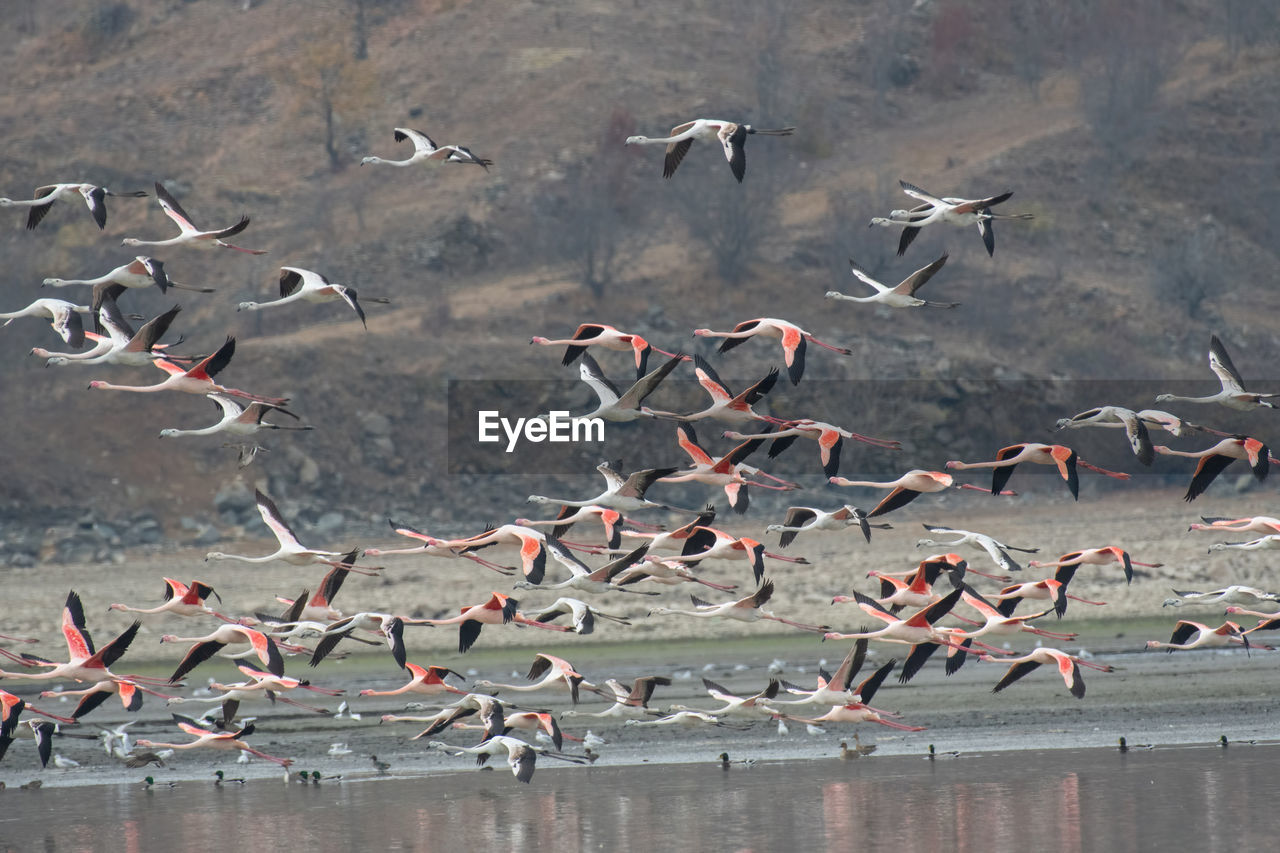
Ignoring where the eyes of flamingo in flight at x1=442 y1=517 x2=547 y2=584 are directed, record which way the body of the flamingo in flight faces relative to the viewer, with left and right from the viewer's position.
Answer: facing to the left of the viewer

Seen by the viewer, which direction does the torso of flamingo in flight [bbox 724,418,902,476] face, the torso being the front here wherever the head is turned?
to the viewer's left

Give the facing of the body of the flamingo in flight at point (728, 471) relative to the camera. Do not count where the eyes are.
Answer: to the viewer's left

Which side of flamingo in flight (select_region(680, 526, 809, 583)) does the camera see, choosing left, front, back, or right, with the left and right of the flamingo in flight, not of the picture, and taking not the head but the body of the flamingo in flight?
left

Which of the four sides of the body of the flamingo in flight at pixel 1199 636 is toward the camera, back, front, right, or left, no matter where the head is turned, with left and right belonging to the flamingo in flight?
left

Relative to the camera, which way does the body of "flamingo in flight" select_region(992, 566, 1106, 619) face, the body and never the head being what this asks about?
to the viewer's left

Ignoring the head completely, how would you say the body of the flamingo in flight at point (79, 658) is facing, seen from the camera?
to the viewer's left

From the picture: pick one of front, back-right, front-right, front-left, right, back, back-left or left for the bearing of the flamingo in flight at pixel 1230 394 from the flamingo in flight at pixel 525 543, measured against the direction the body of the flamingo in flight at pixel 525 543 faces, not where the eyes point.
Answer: back

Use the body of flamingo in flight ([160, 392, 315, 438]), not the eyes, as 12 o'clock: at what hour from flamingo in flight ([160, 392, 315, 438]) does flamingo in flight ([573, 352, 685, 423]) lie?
flamingo in flight ([573, 352, 685, 423]) is roughly at 7 o'clock from flamingo in flight ([160, 392, 315, 438]).

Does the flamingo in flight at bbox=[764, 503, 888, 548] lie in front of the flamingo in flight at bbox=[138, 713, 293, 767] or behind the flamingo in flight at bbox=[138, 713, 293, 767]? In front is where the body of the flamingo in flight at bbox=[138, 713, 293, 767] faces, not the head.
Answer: behind
